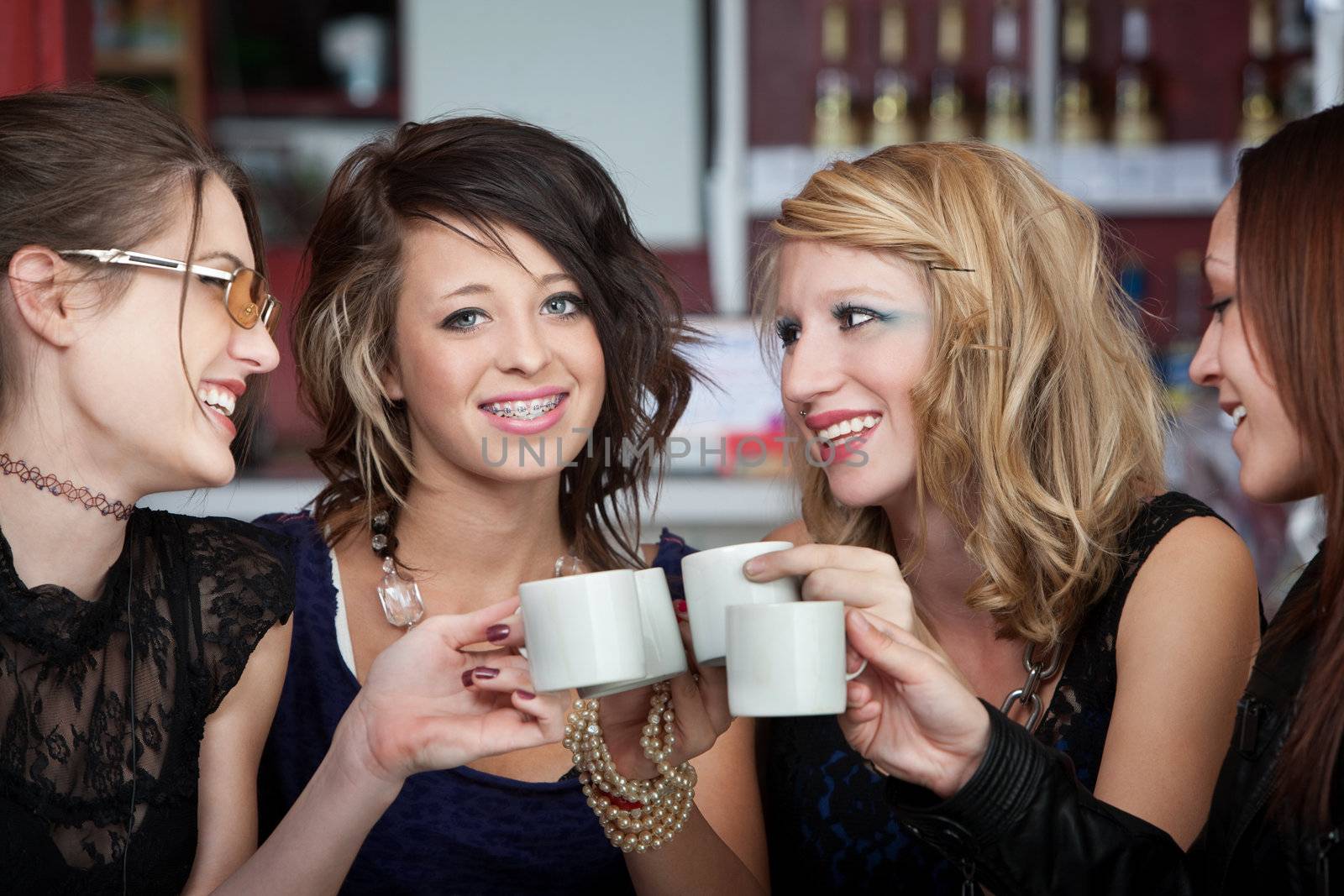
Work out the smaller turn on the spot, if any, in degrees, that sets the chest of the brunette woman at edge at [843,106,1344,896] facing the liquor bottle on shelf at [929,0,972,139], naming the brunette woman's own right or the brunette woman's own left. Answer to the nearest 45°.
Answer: approximately 90° to the brunette woman's own right

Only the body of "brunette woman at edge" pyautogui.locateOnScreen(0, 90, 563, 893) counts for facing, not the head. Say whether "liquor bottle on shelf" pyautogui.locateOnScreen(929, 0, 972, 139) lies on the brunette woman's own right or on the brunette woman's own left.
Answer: on the brunette woman's own left

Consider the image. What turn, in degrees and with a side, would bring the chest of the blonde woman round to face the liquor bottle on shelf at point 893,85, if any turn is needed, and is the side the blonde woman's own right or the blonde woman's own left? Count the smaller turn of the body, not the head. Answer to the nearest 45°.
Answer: approximately 135° to the blonde woman's own right

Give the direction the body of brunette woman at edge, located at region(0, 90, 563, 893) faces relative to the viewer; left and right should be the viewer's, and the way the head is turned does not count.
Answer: facing the viewer and to the right of the viewer

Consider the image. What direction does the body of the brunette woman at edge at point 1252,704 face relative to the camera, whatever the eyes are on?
to the viewer's left

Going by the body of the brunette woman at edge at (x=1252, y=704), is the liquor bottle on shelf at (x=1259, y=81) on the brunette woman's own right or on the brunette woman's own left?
on the brunette woman's own right

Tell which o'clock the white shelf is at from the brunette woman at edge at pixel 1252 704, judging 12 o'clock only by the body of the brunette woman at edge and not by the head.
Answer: The white shelf is roughly at 3 o'clock from the brunette woman at edge.

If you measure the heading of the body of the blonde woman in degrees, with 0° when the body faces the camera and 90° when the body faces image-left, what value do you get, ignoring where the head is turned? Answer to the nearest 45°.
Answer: approximately 45°

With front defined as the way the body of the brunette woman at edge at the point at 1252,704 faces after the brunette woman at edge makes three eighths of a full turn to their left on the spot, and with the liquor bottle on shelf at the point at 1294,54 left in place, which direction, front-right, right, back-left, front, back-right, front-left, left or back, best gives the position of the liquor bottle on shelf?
back-left

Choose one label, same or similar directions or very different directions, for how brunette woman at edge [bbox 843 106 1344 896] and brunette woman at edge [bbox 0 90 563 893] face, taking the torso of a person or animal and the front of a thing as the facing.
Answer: very different directions

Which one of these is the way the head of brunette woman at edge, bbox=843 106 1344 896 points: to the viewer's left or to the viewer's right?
to the viewer's left

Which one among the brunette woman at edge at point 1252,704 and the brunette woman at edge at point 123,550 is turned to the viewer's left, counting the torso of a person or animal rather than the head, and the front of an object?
the brunette woman at edge at point 1252,704

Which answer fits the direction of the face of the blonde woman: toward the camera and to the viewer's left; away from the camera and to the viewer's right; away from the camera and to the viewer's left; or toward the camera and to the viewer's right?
toward the camera and to the viewer's left

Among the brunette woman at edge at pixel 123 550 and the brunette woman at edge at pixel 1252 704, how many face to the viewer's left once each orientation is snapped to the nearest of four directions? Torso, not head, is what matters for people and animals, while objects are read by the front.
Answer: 1
